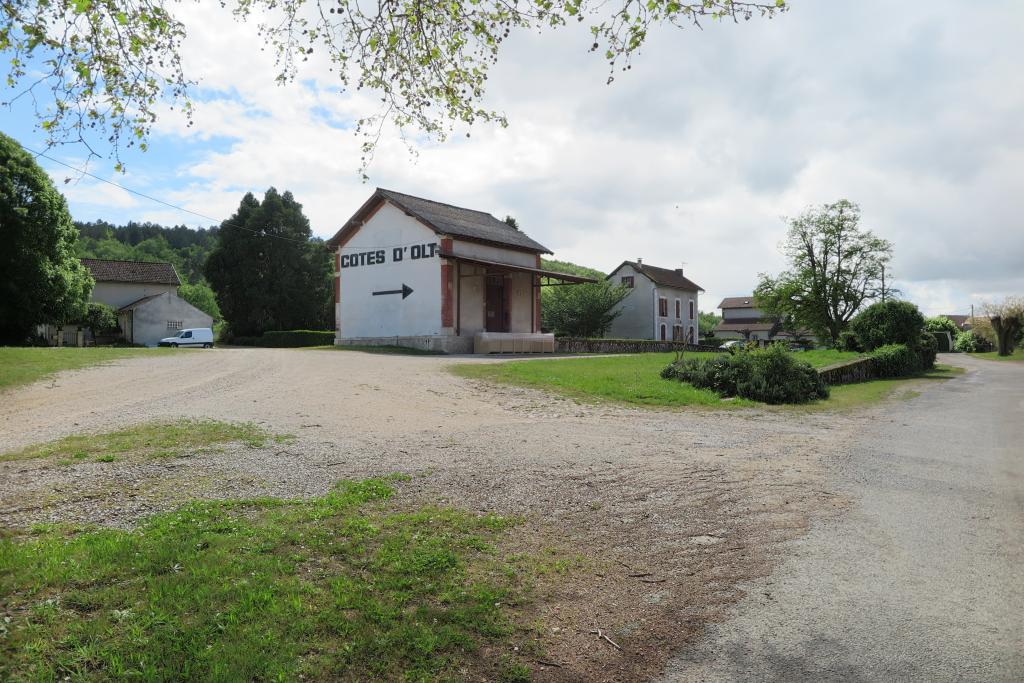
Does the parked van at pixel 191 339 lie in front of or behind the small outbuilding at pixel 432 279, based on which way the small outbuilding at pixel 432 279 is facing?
behind

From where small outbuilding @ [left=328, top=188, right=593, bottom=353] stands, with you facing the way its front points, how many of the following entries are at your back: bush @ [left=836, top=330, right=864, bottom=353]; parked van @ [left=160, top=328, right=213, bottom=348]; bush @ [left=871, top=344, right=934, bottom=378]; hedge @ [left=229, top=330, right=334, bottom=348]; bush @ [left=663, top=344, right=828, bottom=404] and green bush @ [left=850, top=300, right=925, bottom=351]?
2

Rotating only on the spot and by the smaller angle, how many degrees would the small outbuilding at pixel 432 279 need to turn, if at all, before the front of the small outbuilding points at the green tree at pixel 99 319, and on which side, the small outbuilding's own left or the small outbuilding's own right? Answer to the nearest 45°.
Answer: approximately 180°

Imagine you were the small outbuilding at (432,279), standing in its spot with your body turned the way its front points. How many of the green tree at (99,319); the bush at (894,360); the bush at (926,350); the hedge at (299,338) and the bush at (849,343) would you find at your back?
2

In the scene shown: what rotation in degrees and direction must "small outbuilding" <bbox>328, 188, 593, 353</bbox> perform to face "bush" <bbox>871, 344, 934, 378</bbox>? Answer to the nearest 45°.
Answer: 0° — it already faces it

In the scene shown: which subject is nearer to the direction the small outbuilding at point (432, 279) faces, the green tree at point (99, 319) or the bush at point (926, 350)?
the bush

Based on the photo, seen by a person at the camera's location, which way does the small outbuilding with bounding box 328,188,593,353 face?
facing the viewer and to the right of the viewer

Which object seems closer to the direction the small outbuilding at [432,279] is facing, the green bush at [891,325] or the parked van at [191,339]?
the green bush

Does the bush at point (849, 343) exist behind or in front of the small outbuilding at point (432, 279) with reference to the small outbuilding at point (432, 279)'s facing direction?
in front

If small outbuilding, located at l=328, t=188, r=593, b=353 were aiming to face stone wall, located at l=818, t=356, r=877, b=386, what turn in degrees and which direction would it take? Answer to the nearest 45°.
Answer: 0° — it already faces it

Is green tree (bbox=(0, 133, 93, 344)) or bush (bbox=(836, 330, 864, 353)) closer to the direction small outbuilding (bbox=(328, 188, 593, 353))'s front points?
the bush

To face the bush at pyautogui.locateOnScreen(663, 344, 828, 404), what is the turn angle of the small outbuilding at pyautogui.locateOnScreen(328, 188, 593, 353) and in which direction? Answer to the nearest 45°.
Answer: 0° — it already faces it

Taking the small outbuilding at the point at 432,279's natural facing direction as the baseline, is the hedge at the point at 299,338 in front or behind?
behind
